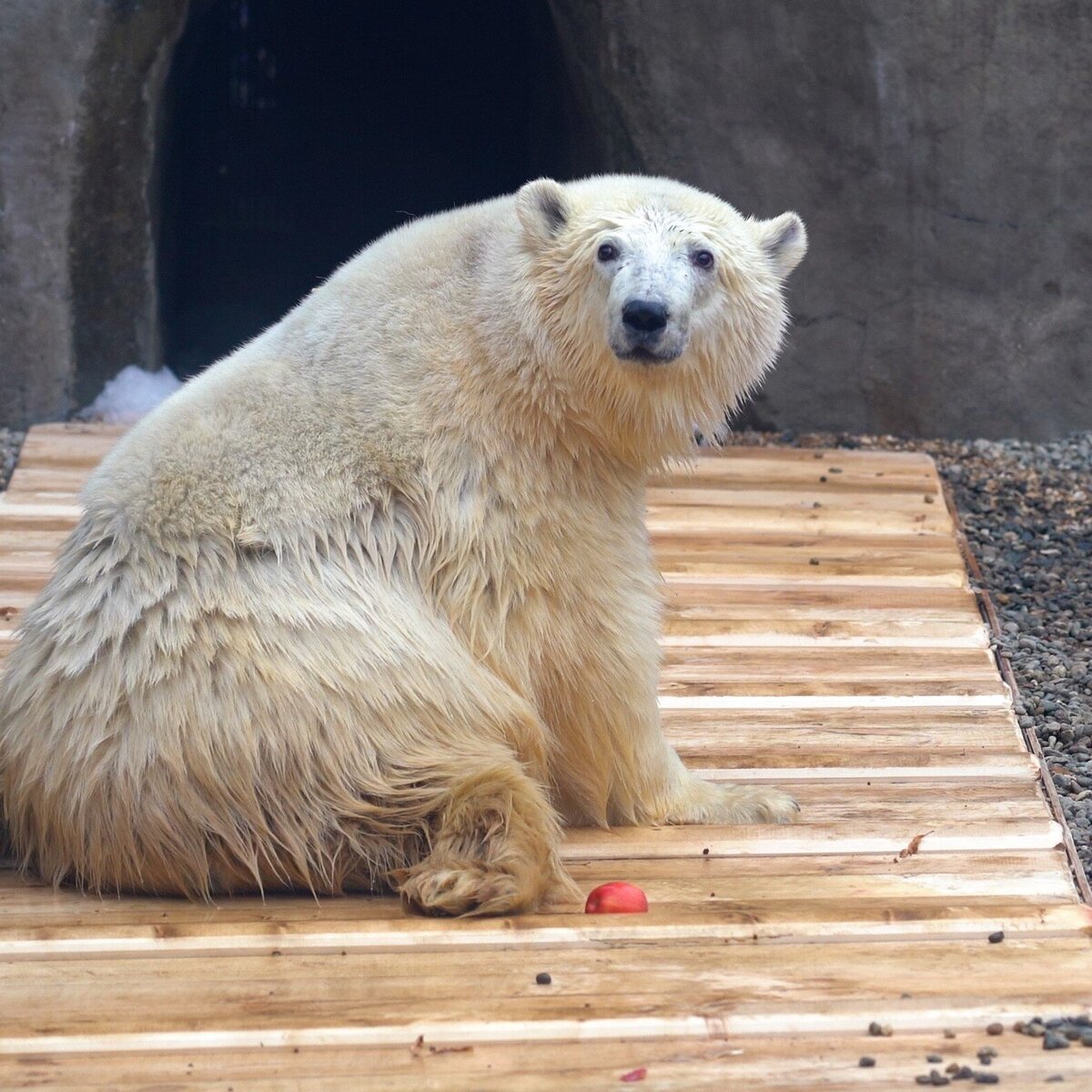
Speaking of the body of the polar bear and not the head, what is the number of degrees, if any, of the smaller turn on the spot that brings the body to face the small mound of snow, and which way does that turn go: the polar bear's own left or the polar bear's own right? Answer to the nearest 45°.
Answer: approximately 90° to the polar bear's own left

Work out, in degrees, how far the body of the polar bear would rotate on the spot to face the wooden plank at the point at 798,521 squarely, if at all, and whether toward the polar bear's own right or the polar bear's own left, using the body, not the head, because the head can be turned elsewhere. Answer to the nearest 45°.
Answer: approximately 45° to the polar bear's own left

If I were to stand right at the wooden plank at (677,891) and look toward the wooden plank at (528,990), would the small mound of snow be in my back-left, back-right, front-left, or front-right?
back-right

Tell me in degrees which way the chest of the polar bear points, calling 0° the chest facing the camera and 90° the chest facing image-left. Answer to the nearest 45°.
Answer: approximately 270°

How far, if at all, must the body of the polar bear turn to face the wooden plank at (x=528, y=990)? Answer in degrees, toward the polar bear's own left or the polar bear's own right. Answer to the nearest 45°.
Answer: approximately 90° to the polar bear's own right
